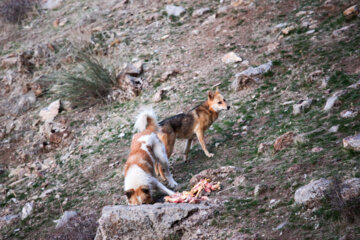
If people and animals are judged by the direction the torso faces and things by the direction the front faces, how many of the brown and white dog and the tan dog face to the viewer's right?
1

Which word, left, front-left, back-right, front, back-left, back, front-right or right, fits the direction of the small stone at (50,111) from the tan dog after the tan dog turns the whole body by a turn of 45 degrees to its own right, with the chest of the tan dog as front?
back

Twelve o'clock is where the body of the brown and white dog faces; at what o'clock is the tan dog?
The tan dog is roughly at 7 o'clock from the brown and white dog.

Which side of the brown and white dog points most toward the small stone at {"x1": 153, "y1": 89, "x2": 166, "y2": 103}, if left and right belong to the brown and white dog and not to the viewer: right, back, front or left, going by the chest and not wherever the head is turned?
back

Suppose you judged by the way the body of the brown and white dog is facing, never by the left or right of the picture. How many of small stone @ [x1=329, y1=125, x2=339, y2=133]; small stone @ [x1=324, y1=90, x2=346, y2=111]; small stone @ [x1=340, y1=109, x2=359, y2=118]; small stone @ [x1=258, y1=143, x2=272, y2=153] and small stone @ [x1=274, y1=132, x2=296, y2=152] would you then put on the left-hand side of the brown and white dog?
5

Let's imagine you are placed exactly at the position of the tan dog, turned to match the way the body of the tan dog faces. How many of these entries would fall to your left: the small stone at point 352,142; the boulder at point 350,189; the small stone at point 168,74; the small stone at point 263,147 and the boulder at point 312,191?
1

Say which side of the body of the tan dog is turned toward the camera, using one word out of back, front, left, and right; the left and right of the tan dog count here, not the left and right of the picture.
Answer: right

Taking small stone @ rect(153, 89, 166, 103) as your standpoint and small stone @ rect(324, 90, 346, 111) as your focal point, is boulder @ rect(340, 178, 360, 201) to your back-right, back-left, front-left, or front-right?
front-right

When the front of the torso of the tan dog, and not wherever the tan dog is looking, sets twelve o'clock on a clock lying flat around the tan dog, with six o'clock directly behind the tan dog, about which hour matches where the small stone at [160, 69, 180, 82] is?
The small stone is roughly at 9 o'clock from the tan dog.

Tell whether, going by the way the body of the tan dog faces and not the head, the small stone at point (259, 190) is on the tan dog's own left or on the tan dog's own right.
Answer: on the tan dog's own right

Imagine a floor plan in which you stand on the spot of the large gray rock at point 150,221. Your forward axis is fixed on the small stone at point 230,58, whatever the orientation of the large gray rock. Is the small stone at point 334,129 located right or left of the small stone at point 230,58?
right

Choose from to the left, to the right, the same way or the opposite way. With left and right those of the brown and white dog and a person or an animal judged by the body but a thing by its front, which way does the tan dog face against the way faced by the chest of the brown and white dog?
to the left

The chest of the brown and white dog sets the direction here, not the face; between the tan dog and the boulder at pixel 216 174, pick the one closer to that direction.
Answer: the boulder

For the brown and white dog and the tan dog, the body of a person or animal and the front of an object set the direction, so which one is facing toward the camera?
the brown and white dog

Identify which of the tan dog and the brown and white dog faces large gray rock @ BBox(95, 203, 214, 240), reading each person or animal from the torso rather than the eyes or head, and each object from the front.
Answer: the brown and white dog

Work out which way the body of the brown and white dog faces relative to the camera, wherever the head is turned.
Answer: toward the camera
